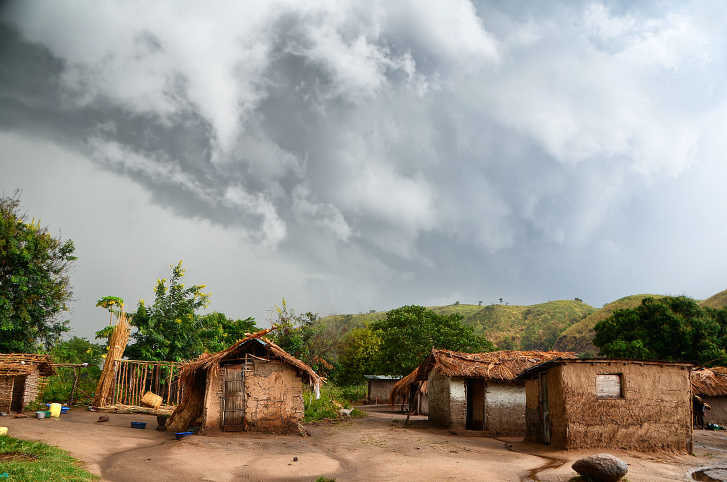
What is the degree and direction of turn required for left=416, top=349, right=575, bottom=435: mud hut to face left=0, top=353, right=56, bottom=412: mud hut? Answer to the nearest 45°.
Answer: approximately 45° to its right

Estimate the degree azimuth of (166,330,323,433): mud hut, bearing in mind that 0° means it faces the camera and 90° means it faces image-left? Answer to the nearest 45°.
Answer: approximately 0°

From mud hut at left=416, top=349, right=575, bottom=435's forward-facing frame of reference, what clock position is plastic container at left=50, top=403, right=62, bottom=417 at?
The plastic container is roughly at 2 o'clock from the mud hut.

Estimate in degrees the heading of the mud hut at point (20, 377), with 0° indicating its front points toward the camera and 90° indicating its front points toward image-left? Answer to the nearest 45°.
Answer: approximately 0°

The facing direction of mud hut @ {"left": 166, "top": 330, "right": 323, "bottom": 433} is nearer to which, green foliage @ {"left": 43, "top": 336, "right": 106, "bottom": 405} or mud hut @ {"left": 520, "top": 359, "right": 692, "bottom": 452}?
the mud hut

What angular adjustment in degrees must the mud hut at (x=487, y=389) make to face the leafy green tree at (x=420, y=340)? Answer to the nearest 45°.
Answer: approximately 180°
